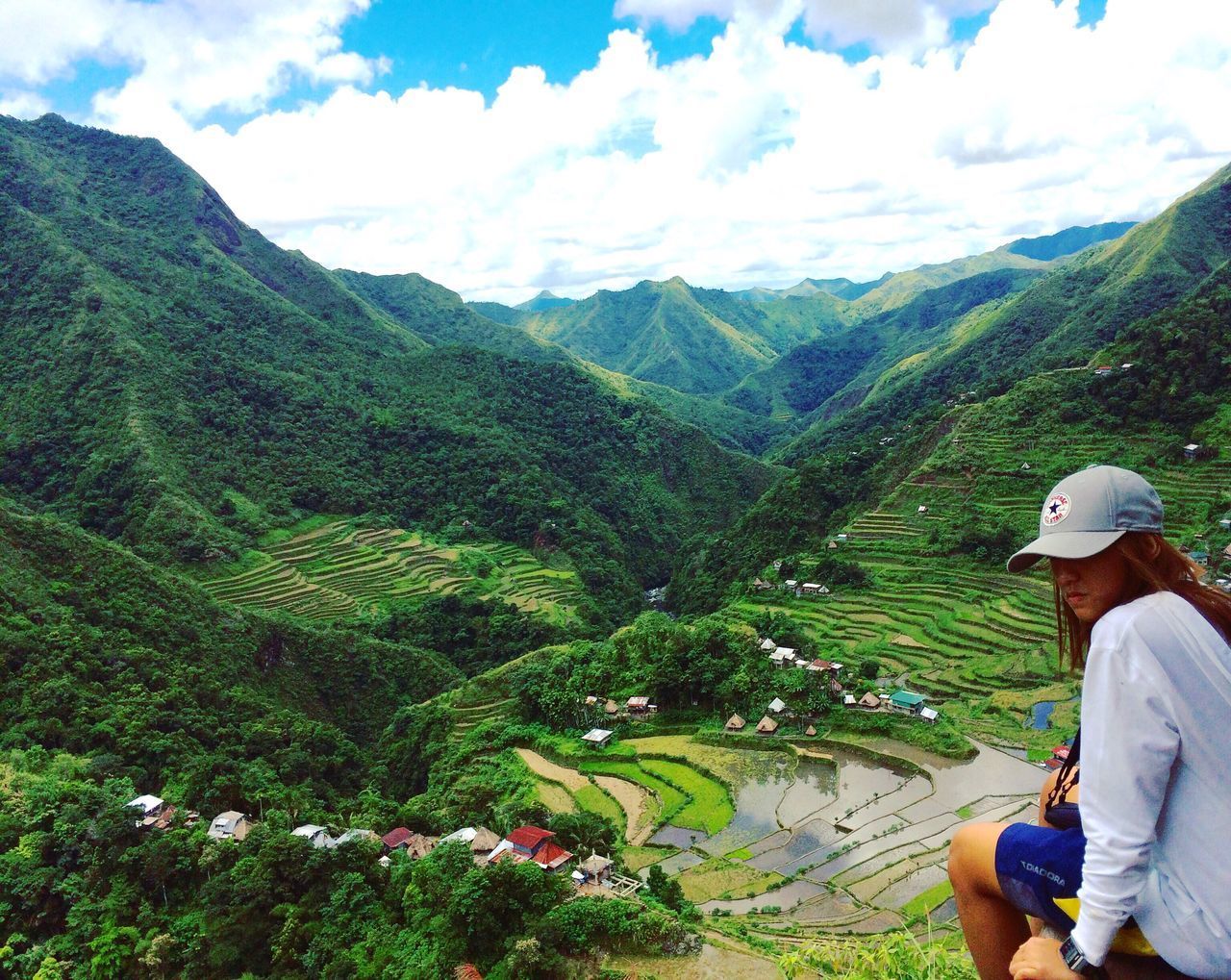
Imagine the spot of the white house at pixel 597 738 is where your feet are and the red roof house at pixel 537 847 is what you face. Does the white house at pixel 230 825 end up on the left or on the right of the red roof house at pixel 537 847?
right

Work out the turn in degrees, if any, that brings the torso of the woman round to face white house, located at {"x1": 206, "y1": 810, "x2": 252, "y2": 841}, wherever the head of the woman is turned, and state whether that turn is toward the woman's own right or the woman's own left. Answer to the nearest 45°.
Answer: approximately 45° to the woman's own right

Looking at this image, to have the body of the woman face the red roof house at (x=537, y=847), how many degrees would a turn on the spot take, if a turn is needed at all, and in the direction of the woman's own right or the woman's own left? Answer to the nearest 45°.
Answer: approximately 45° to the woman's own right

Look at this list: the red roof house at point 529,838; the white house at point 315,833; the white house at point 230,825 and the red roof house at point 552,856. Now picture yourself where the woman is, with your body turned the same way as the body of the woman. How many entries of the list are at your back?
0

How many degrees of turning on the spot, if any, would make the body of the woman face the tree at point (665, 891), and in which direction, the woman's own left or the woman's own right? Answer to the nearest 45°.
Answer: approximately 45° to the woman's own right

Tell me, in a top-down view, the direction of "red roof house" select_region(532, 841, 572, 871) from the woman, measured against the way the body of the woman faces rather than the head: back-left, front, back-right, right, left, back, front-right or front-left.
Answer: front-right

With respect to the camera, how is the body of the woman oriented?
to the viewer's left

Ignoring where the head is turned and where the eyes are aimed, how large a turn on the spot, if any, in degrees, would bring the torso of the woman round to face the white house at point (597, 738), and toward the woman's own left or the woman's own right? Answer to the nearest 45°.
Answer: approximately 45° to the woman's own right

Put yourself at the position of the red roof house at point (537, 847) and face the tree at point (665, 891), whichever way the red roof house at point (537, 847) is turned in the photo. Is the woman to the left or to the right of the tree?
right

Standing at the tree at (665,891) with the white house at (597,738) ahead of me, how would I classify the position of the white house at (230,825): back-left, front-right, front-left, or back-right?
front-left
